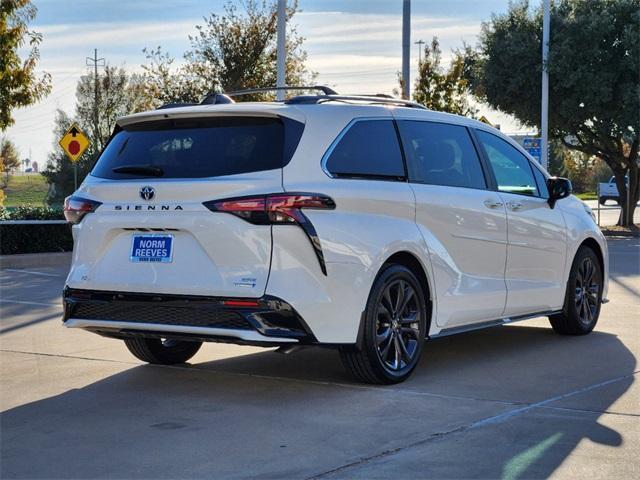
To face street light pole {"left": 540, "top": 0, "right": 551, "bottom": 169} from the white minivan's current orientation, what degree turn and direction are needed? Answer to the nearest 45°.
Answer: approximately 45° to its left

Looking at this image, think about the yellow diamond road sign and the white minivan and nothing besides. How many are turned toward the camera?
1

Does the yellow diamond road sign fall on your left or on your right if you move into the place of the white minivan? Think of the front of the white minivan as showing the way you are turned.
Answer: on your left

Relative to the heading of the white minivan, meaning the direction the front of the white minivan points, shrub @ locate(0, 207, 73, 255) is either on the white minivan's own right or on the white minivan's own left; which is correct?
on the white minivan's own left

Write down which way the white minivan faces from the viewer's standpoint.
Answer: facing away from the viewer and to the right of the viewer

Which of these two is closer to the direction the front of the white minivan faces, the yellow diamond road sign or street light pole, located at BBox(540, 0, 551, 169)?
the street light pole
